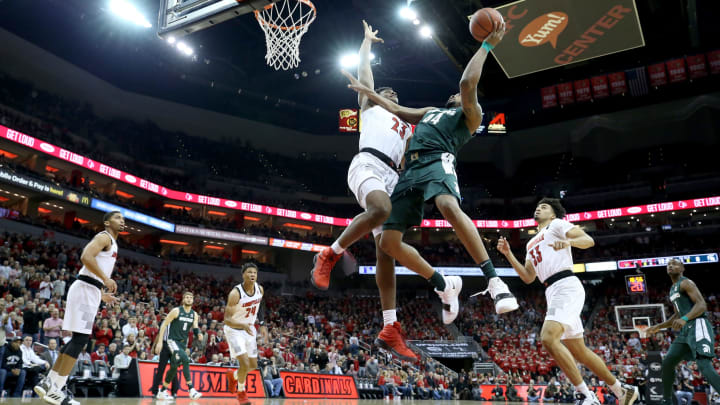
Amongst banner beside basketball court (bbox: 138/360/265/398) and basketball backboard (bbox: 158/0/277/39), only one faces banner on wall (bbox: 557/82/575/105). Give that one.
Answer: the basketball backboard

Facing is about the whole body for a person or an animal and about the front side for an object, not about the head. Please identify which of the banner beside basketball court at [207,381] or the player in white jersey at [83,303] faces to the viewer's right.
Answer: the player in white jersey

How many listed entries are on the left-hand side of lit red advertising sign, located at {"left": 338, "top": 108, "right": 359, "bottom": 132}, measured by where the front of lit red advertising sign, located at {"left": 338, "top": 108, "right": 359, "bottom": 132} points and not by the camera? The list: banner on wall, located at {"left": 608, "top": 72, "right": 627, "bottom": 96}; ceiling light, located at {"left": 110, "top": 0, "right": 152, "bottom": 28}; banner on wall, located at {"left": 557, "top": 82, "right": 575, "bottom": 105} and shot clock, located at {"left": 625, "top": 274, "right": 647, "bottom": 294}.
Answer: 3

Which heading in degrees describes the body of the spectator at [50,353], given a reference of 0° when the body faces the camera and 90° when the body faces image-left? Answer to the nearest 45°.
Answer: approximately 315°

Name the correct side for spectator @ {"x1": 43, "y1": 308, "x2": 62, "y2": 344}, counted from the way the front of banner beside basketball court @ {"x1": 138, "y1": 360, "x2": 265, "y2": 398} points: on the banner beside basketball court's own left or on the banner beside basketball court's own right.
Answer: on the banner beside basketball court's own right
